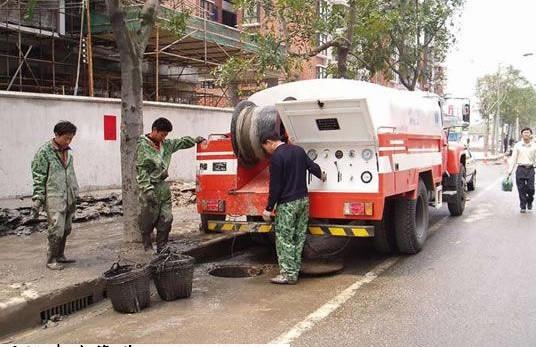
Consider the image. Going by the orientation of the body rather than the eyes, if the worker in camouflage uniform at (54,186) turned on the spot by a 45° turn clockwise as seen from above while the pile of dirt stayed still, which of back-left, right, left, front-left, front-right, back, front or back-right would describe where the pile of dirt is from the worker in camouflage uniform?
back

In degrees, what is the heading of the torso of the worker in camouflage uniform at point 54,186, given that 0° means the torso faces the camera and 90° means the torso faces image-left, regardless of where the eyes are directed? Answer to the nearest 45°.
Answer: approximately 315°

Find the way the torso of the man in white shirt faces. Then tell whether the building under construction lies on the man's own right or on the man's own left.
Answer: on the man's own right

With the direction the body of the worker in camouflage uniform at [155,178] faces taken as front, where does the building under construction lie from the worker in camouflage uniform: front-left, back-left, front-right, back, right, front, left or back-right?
back-left

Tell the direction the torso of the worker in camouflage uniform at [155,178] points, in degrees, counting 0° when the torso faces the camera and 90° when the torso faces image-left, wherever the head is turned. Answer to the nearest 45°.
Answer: approximately 315°

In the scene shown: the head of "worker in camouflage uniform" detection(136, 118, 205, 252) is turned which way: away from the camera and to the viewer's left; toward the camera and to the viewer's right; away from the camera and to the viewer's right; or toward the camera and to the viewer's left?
toward the camera and to the viewer's right

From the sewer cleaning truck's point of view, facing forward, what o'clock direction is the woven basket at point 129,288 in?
The woven basket is roughly at 6 o'clock from the sewer cleaning truck.

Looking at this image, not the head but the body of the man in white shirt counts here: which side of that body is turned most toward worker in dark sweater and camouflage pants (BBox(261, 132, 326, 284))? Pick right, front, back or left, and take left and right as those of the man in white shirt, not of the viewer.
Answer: front

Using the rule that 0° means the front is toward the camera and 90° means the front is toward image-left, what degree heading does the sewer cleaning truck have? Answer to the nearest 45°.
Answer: approximately 225°

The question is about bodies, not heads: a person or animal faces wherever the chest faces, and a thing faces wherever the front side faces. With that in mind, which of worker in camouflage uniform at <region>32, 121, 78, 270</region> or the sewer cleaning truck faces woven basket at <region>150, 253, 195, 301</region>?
the worker in camouflage uniform

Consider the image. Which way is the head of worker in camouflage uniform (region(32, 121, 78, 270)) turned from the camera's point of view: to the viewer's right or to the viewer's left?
to the viewer's right

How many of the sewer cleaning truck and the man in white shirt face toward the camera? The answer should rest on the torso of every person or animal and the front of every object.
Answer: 1

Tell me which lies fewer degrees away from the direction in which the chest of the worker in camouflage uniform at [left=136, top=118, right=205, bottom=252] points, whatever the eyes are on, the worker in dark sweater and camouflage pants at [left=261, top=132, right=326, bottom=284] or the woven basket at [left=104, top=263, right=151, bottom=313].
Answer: the worker in dark sweater and camouflage pants
